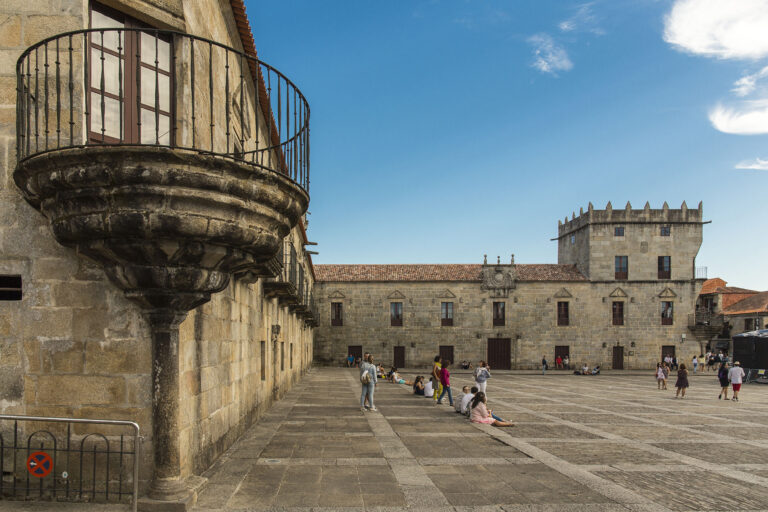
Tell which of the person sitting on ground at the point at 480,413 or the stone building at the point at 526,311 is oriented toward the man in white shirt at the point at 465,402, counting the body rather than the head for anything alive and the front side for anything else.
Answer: the stone building

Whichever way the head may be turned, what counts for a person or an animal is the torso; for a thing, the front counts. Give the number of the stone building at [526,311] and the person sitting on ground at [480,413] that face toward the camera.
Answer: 1

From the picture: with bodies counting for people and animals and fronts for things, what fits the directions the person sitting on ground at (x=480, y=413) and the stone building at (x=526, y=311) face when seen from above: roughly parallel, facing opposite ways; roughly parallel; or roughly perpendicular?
roughly perpendicular

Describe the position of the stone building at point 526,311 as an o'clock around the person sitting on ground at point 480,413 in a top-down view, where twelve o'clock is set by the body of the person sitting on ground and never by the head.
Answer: The stone building is roughly at 9 o'clock from the person sitting on ground.

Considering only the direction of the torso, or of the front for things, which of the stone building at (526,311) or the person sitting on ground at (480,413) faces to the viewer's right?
the person sitting on ground

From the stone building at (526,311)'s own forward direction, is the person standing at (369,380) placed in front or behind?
in front

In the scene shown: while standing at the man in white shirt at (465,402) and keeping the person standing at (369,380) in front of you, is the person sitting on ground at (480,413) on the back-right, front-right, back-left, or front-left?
back-left

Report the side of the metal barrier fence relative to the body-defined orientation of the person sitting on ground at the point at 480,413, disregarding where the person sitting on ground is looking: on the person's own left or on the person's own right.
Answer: on the person's own right

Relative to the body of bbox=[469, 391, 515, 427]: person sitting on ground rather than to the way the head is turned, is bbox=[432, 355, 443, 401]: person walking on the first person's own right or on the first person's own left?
on the first person's own left

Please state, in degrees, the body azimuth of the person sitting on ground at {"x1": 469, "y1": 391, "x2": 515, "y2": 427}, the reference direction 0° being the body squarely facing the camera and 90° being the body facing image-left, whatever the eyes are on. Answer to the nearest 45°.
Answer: approximately 270°
